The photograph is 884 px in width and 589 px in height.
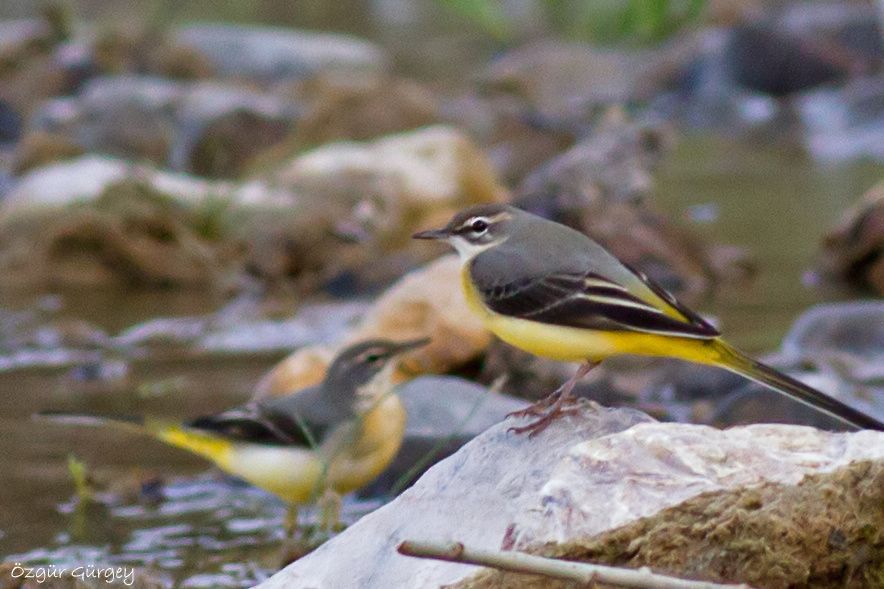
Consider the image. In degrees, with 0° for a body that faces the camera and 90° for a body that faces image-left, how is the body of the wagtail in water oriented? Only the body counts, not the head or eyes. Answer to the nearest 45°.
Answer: approximately 270°

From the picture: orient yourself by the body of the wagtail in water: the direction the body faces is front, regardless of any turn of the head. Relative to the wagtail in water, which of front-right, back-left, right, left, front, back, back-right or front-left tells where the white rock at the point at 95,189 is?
left

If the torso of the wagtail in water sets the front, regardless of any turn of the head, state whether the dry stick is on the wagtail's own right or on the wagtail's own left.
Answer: on the wagtail's own right

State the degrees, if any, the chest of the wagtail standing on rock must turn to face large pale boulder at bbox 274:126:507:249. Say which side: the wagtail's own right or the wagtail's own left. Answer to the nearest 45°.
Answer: approximately 90° to the wagtail's own right

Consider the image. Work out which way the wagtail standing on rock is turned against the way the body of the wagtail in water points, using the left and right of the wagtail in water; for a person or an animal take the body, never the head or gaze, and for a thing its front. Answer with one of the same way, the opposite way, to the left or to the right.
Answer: the opposite way

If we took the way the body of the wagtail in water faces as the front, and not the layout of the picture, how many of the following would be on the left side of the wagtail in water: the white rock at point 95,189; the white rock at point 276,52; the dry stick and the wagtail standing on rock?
2

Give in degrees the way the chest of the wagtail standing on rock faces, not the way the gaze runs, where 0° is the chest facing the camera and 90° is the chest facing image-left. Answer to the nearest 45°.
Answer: approximately 90°

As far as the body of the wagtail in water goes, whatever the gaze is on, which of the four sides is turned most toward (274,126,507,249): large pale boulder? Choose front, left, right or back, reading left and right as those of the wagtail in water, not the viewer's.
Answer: left

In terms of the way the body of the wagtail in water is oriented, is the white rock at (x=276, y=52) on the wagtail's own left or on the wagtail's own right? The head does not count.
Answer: on the wagtail's own left

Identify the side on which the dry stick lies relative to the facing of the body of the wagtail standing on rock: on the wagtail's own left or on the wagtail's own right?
on the wagtail's own left
